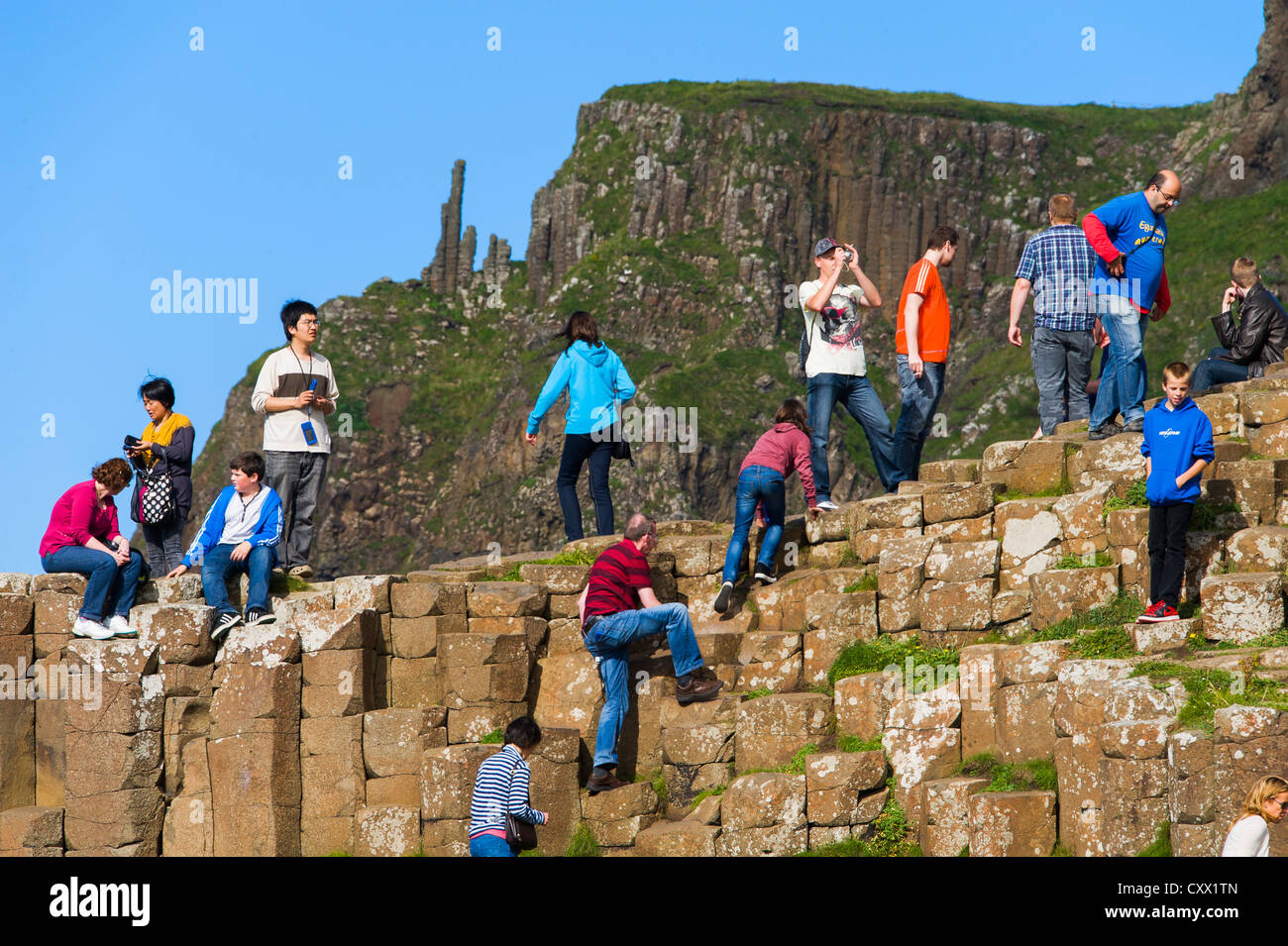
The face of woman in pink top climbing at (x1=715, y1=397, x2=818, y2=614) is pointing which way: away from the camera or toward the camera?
away from the camera

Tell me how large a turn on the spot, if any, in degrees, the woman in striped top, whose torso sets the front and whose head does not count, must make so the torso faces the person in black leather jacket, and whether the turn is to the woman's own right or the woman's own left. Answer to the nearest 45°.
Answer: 0° — they already face them

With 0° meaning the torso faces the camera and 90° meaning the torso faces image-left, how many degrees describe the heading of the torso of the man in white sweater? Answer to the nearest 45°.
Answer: approximately 315°

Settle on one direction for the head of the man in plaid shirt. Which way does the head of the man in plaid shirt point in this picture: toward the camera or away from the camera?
away from the camera

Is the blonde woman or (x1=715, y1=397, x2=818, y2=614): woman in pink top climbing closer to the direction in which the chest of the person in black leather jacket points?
the woman in pink top climbing

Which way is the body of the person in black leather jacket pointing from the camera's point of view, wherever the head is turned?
to the viewer's left

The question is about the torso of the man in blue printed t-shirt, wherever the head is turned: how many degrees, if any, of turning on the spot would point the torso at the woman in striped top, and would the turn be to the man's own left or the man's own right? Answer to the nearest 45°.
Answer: approximately 90° to the man's own right

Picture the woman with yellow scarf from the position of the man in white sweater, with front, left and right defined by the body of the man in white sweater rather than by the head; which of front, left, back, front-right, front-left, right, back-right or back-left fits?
back-right
